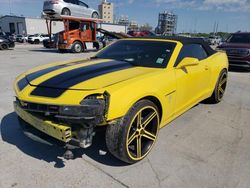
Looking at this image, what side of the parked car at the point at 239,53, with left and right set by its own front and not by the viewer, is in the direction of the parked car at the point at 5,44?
right

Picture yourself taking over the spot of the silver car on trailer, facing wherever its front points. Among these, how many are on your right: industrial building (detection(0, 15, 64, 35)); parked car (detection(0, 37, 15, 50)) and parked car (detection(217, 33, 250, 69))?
1

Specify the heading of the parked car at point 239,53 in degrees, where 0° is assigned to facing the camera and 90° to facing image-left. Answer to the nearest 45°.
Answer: approximately 0°

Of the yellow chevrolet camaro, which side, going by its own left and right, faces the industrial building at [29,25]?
right

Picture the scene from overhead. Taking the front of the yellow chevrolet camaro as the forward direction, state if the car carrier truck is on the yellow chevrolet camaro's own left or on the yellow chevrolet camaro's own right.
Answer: on the yellow chevrolet camaro's own right

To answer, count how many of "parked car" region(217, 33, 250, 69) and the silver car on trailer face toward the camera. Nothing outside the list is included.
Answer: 1

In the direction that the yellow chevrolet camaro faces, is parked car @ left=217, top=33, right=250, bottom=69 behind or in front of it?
behind

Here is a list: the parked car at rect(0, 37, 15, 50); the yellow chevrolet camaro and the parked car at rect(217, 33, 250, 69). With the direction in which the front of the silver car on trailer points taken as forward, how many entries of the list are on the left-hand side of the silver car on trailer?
1

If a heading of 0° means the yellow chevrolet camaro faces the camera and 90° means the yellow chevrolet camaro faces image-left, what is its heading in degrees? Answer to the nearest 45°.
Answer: approximately 45°

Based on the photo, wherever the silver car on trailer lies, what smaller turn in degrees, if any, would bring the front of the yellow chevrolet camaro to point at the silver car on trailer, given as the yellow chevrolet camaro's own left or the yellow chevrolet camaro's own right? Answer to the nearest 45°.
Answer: approximately 135° to the yellow chevrolet camaro's own right

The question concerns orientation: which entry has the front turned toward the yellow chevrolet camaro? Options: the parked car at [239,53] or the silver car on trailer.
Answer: the parked car
